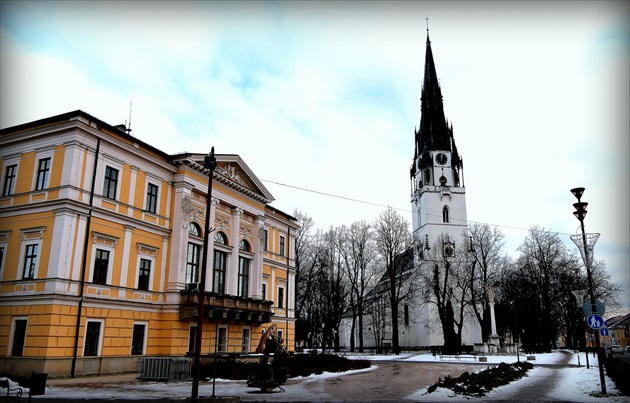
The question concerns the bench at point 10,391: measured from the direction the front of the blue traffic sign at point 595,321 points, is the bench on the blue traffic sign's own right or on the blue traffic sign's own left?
on the blue traffic sign's own right

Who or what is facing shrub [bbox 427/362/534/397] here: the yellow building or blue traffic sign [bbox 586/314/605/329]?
the yellow building

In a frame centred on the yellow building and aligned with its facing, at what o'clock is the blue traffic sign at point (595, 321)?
The blue traffic sign is roughly at 12 o'clock from the yellow building.

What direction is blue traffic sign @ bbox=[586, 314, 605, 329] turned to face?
toward the camera

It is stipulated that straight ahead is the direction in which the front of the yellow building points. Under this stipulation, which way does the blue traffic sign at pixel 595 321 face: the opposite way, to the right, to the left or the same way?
to the right

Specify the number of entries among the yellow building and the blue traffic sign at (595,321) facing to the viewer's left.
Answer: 0

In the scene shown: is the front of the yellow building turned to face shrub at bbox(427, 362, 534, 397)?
yes

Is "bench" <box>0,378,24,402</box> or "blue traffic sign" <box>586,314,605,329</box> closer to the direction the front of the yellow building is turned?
the blue traffic sign

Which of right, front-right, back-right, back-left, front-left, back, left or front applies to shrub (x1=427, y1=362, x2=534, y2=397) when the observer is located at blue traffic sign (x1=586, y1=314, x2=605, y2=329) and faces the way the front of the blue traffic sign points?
right

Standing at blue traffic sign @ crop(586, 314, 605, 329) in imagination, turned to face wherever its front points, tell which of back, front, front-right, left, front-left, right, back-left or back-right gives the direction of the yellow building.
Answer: right

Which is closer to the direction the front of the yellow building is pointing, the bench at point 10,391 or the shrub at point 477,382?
the shrub
